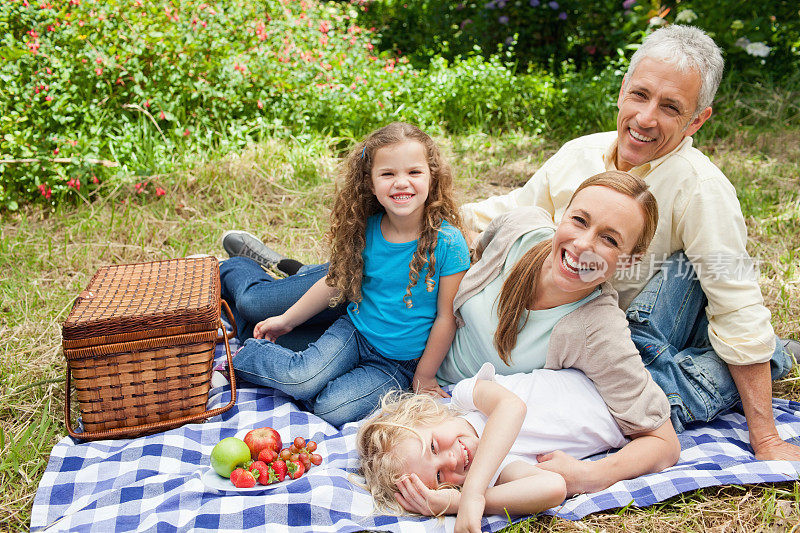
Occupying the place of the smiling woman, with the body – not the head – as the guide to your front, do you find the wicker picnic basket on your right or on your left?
on your right

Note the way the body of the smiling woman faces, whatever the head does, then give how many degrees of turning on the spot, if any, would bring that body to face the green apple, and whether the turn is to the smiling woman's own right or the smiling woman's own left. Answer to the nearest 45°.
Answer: approximately 45° to the smiling woman's own right

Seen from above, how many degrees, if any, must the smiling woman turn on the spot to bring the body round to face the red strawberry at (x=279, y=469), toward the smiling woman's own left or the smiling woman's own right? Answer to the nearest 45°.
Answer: approximately 45° to the smiling woman's own right

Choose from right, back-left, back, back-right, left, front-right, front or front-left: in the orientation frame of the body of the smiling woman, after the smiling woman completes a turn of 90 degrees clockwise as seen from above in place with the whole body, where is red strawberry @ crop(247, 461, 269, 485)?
front-left

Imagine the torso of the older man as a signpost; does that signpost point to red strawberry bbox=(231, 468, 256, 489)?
yes

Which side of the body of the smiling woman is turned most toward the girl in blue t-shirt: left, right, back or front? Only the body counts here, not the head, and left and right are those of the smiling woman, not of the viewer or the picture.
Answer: right

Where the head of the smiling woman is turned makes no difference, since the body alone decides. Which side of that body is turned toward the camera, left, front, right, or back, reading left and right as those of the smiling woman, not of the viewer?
front

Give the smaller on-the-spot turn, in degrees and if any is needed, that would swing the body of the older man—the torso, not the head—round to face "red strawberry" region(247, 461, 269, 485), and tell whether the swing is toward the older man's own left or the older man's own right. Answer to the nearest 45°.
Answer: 0° — they already face it

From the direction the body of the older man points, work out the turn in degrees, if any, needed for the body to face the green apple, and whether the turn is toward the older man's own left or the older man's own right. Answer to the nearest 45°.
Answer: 0° — they already face it

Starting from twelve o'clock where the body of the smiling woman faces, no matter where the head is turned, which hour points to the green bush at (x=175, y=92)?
The green bush is roughly at 4 o'clock from the smiling woman.

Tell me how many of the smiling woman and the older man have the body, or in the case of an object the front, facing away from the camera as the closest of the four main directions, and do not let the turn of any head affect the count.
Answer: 0

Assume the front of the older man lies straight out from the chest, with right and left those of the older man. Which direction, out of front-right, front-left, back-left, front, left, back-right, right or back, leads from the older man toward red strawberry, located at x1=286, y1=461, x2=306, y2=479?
front

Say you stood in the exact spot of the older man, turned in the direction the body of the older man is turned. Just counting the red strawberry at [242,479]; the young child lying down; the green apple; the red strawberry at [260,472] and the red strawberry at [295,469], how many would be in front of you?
5

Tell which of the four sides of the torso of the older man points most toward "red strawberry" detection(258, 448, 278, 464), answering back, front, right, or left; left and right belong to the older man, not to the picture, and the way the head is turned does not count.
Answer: front
